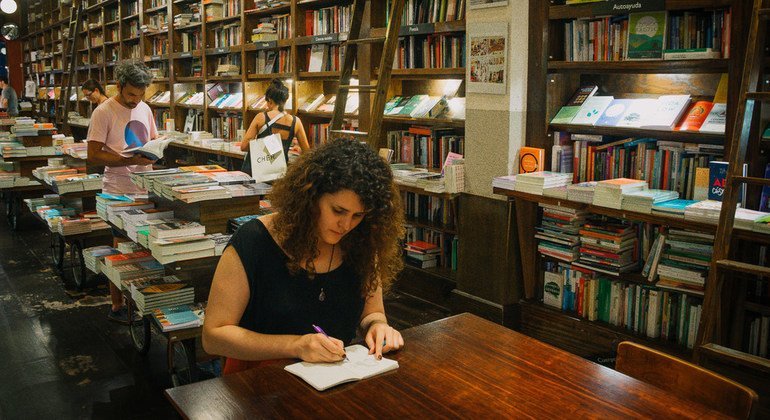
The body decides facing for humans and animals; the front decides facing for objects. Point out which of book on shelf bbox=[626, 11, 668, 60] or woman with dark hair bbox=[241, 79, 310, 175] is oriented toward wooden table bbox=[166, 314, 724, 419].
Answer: the book on shelf

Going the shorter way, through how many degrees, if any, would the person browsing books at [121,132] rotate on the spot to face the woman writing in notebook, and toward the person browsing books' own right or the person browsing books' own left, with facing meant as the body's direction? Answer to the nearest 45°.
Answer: approximately 45° to the person browsing books' own right

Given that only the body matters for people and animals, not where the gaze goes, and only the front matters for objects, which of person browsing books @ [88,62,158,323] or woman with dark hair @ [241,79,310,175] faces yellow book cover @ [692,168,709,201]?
the person browsing books

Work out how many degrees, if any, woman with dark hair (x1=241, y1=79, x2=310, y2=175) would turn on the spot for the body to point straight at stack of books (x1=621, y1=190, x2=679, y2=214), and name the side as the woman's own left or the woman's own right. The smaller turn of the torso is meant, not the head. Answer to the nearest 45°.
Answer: approximately 135° to the woman's own right

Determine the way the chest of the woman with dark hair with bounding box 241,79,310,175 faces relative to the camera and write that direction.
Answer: away from the camera

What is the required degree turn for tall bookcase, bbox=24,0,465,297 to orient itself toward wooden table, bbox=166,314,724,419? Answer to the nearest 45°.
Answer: approximately 45° to its left
